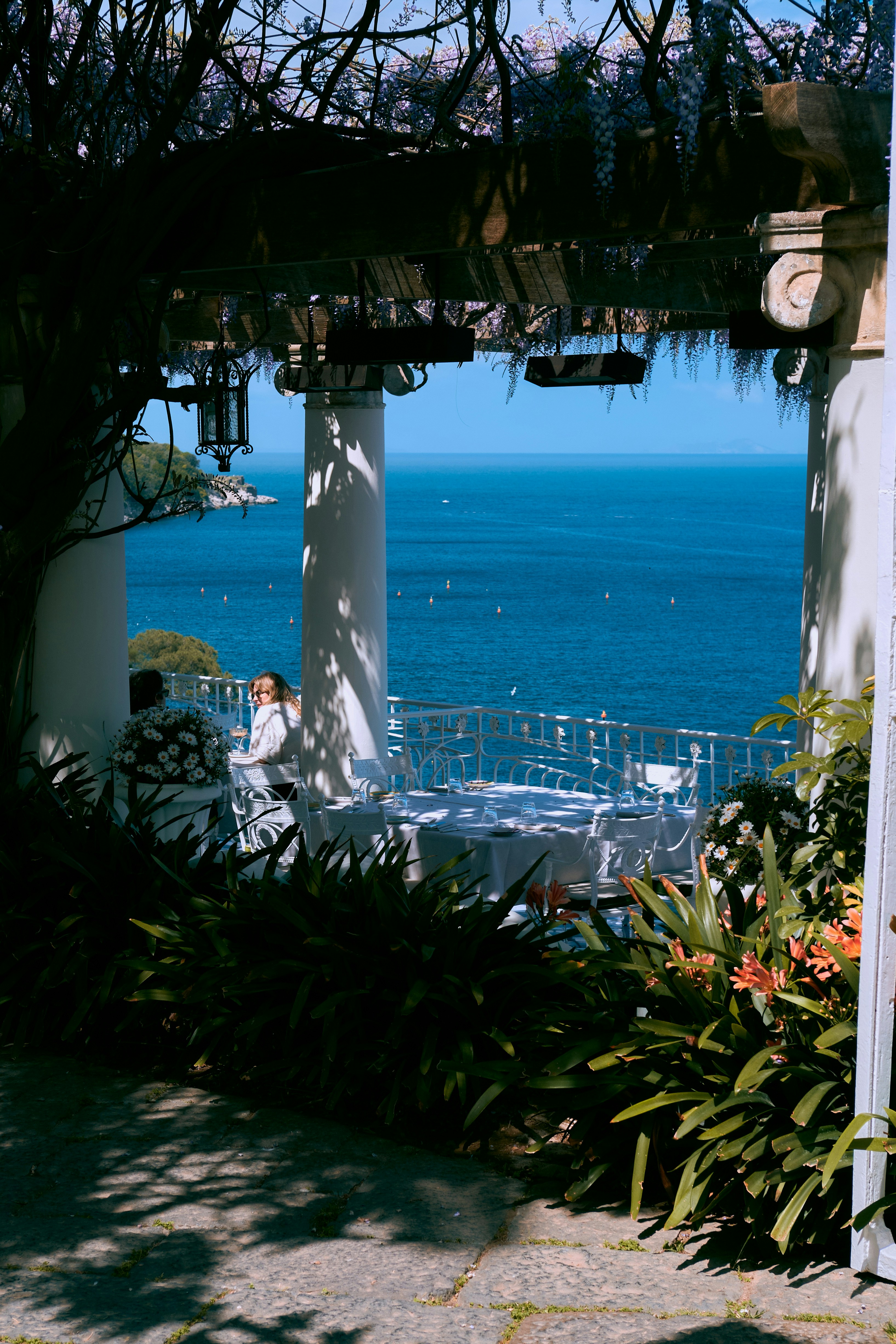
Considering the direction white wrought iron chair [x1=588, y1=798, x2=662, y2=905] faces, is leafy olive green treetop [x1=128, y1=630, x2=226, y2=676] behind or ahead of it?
ahead

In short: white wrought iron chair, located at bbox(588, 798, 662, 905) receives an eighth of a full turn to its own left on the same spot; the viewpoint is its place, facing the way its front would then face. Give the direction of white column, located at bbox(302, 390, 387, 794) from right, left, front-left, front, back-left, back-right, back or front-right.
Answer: front-right

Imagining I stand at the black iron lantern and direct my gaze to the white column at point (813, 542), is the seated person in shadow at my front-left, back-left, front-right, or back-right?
back-left

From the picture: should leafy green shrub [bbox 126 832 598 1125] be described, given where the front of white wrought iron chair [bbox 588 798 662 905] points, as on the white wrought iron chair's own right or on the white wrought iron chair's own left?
on the white wrought iron chair's own left

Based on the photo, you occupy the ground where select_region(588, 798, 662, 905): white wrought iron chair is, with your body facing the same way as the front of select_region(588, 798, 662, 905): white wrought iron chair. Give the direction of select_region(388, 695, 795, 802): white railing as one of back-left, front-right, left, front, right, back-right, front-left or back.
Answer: front-right

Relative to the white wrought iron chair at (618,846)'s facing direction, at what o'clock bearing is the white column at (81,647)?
The white column is roughly at 10 o'clock from the white wrought iron chair.

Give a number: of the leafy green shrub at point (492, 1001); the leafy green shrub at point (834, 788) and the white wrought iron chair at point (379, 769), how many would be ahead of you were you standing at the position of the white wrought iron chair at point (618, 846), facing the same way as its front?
1

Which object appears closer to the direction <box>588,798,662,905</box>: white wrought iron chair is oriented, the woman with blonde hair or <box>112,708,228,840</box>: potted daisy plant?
the woman with blonde hair

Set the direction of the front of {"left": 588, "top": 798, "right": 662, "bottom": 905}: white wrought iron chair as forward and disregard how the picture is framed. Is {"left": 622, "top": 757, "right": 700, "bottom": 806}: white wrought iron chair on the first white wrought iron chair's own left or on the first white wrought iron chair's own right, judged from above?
on the first white wrought iron chair's own right

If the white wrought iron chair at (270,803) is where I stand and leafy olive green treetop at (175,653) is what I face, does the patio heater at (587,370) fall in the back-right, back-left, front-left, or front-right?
back-right

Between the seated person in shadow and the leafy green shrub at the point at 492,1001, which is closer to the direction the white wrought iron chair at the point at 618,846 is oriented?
the seated person in shadow

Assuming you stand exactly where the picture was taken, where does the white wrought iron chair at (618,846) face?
facing away from the viewer and to the left of the viewer
